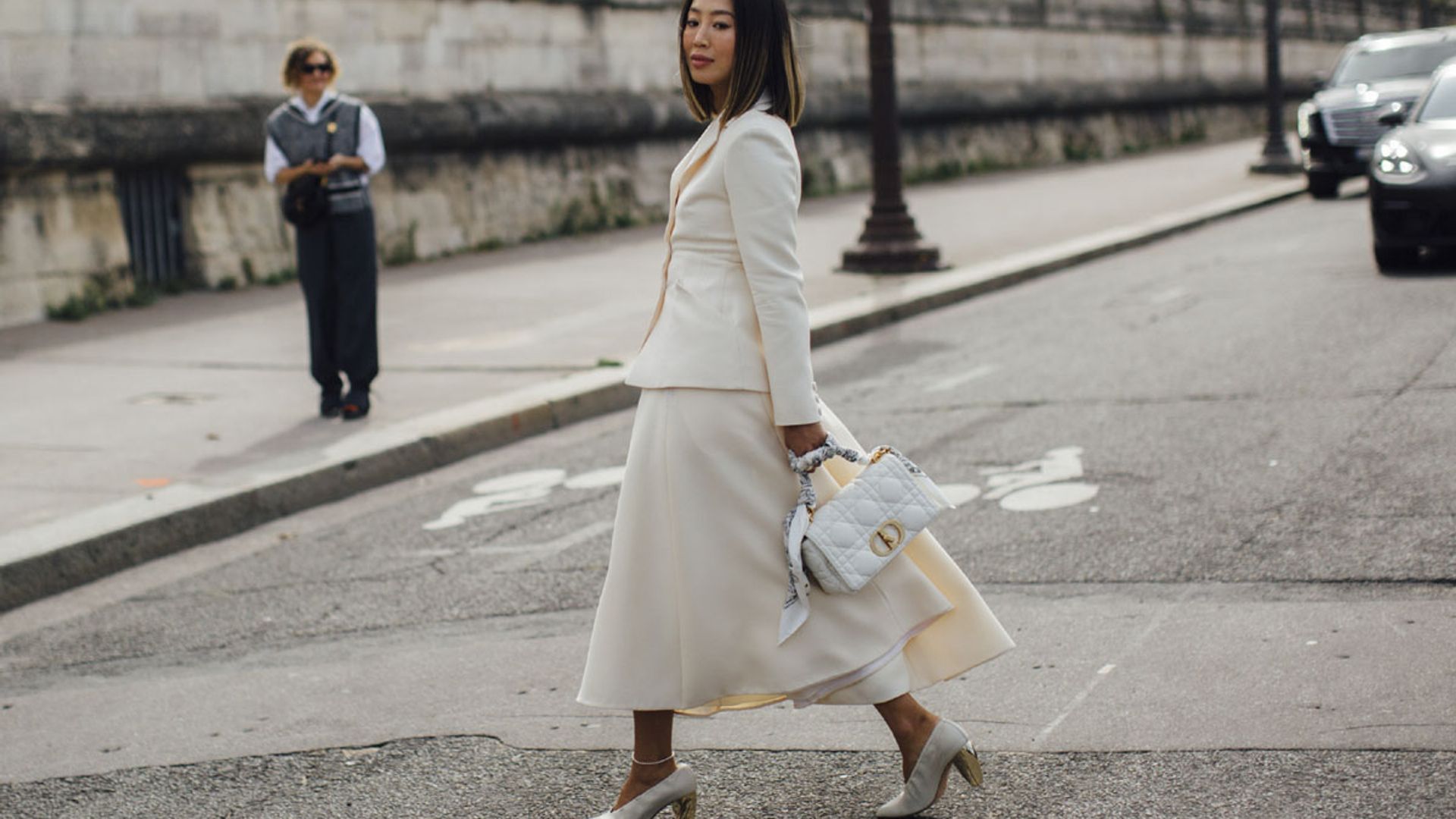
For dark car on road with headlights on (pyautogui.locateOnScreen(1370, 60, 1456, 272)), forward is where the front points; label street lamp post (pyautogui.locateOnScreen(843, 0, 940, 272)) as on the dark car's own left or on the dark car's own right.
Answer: on the dark car's own right

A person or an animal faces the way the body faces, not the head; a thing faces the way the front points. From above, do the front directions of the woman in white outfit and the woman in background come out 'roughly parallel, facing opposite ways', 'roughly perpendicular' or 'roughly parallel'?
roughly perpendicular

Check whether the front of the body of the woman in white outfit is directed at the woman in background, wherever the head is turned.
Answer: no

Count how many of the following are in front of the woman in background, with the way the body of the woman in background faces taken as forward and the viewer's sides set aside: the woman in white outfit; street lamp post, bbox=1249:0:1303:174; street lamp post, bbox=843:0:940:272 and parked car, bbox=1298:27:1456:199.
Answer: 1

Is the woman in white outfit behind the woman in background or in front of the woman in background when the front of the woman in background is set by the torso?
in front

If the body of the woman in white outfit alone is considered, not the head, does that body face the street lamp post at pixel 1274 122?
no

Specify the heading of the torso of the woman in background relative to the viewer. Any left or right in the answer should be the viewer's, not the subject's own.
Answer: facing the viewer

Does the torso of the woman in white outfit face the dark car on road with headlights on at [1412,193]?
no

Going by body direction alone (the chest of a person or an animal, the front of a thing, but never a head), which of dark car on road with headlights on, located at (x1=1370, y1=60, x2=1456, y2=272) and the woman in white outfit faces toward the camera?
the dark car on road with headlights on

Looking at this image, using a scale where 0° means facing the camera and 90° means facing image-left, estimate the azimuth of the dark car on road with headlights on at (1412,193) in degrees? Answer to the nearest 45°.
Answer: approximately 0°

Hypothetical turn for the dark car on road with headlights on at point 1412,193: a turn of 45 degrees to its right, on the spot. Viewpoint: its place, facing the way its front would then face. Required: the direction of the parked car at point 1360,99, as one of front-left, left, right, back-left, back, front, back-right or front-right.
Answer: back-right

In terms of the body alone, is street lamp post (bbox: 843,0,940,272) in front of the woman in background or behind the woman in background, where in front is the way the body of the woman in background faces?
behind

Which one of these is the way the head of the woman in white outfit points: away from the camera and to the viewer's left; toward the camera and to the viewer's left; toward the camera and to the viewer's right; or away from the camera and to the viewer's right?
toward the camera and to the viewer's left

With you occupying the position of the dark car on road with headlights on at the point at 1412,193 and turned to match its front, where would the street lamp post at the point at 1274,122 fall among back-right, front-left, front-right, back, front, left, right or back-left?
back
